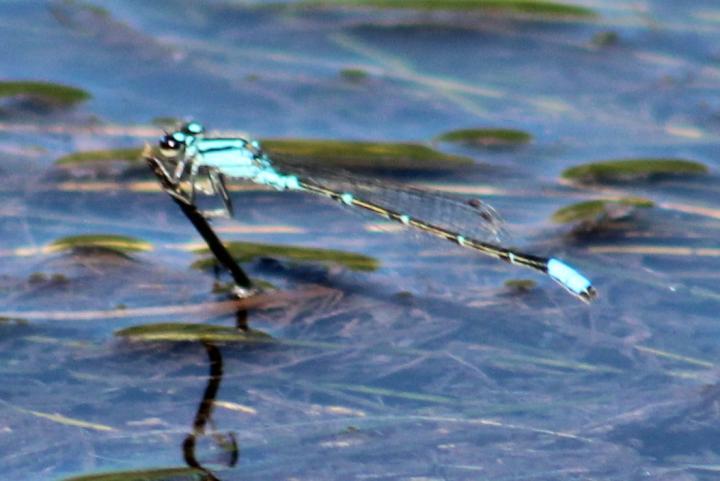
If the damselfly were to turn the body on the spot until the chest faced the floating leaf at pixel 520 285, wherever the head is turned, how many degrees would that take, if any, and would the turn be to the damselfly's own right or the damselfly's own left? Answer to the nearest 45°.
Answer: approximately 180°

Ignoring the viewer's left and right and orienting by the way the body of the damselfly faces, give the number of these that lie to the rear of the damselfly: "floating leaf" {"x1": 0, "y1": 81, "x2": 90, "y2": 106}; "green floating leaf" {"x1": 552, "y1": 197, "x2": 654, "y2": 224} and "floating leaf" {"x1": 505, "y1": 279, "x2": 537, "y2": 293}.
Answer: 2

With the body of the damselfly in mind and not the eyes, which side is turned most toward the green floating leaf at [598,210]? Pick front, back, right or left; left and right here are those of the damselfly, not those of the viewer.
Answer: back

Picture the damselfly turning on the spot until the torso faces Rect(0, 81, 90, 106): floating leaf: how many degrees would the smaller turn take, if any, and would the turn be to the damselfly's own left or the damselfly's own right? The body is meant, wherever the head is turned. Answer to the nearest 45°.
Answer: approximately 45° to the damselfly's own right

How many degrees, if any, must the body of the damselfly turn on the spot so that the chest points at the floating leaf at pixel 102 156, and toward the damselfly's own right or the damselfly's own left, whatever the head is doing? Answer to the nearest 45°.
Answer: approximately 45° to the damselfly's own right

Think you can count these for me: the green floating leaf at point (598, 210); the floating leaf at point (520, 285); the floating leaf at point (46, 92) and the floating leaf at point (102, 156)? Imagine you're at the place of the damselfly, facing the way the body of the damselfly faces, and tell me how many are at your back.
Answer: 2

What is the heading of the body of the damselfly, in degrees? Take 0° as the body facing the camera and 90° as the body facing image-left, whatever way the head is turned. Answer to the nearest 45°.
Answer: approximately 90°
